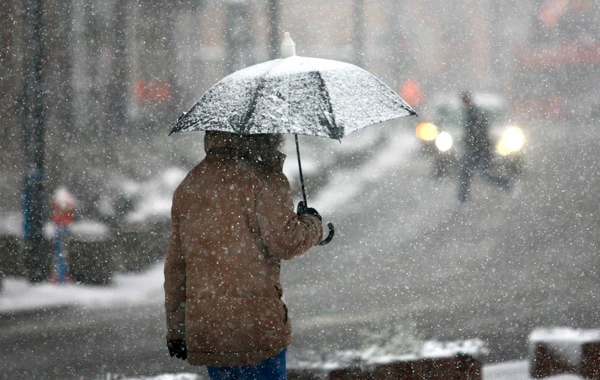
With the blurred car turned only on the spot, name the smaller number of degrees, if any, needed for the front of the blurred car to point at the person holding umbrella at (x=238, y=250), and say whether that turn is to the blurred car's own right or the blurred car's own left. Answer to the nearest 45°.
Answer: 0° — it already faces them

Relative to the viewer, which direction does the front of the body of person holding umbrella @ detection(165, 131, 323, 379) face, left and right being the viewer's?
facing away from the viewer and to the right of the viewer

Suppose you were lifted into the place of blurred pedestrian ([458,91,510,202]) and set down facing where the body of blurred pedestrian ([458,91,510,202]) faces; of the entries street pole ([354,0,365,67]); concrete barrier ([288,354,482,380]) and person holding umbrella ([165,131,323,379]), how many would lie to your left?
2

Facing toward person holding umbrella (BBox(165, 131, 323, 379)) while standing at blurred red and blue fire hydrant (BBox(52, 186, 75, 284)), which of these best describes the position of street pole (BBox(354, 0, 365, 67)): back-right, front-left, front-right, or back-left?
back-left

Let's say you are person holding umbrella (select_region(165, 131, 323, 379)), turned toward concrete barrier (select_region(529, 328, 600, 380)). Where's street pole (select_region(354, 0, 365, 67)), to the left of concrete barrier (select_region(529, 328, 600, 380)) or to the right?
left

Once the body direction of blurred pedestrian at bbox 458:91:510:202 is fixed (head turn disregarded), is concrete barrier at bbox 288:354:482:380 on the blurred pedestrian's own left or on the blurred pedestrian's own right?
on the blurred pedestrian's own left
